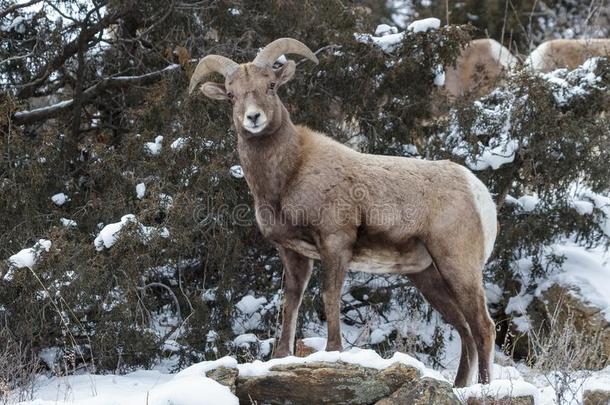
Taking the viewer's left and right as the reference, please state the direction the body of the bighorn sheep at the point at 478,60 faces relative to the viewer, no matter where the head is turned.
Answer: facing to the left of the viewer

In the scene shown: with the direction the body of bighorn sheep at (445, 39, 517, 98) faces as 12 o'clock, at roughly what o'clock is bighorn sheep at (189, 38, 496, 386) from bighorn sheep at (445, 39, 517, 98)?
bighorn sheep at (189, 38, 496, 386) is roughly at 9 o'clock from bighorn sheep at (445, 39, 517, 98).

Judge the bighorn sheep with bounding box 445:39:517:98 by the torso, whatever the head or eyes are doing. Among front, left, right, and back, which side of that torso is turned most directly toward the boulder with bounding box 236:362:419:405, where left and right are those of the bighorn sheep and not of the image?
left

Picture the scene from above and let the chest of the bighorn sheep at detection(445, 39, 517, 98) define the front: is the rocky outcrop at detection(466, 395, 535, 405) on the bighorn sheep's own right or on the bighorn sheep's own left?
on the bighorn sheep's own left

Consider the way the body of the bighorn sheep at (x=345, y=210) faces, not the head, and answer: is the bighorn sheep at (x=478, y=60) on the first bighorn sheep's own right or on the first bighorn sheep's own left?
on the first bighorn sheep's own right

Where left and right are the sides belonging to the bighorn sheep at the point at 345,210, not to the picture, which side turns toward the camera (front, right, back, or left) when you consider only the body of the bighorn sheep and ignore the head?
left

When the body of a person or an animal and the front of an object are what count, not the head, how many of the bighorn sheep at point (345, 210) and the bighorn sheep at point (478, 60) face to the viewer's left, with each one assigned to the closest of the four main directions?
2

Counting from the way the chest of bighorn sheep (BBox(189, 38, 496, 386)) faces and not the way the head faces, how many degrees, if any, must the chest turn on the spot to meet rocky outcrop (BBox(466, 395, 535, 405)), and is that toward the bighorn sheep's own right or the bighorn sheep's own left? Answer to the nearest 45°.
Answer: approximately 135° to the bighorn sheep's own left
